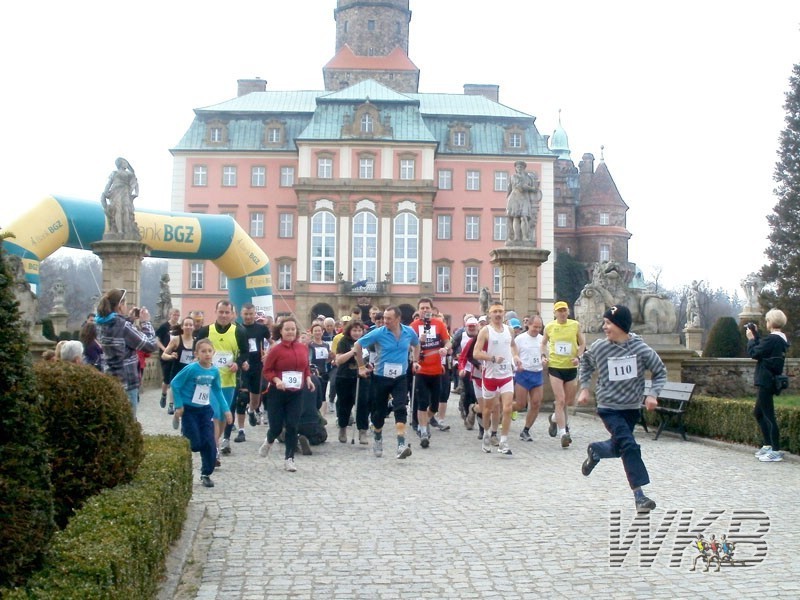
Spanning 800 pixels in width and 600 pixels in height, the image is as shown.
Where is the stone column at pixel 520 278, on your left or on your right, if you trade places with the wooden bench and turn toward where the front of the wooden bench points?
on your right

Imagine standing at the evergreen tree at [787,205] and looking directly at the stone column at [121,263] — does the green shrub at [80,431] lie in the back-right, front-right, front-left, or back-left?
front-left

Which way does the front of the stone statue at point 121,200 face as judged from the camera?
facing the viewer

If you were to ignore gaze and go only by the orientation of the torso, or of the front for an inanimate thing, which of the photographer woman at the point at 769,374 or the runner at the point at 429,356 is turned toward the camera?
the runner

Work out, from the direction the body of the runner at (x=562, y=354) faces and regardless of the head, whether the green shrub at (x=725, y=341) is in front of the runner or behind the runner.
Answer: behind

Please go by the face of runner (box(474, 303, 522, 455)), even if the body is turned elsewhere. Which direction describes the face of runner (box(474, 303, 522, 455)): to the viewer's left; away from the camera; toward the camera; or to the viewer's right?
toward the camera

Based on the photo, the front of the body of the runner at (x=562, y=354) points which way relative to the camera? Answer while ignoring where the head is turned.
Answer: toward the camera

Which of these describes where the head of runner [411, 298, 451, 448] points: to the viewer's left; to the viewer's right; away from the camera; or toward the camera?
toward the camera

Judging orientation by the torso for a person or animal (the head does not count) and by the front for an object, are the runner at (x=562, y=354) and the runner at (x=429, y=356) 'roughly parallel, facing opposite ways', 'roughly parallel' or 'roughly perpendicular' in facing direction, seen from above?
roughly parallel

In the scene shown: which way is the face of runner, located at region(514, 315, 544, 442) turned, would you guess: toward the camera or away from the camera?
toward the camera

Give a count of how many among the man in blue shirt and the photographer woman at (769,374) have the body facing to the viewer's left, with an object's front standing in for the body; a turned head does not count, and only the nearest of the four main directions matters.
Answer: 1

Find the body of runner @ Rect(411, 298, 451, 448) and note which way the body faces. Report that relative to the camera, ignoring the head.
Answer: toward the camera

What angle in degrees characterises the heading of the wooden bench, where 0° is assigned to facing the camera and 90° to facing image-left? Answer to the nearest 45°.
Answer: approximately 45°

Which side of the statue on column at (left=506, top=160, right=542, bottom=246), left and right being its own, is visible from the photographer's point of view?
front

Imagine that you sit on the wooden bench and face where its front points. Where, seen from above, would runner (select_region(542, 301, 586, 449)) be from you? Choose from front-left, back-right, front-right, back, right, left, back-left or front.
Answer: front

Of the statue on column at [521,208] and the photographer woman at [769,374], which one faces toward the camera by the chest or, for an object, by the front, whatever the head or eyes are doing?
the statue on column

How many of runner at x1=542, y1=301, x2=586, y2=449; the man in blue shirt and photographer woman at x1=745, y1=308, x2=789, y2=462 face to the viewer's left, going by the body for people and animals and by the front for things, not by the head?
1

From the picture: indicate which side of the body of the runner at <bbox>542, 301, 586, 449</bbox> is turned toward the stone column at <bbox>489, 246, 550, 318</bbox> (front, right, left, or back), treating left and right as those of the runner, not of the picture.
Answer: back
